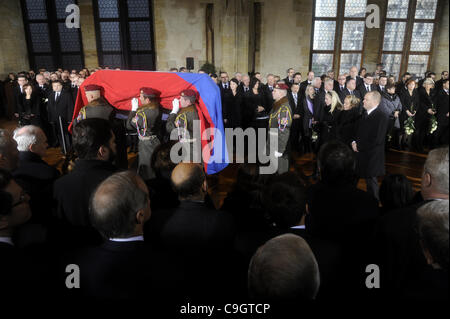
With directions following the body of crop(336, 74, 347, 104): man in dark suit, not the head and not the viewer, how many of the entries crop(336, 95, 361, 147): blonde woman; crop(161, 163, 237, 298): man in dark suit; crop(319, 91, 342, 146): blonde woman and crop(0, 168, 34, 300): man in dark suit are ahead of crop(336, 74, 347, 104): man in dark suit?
4

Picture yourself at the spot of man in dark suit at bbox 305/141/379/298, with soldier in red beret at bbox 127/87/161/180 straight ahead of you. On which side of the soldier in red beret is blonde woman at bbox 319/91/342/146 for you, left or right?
right

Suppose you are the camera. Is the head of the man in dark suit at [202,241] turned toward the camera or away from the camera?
away from the camera

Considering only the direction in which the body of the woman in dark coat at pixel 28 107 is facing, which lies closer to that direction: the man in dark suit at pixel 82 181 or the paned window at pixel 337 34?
the man in dark suit

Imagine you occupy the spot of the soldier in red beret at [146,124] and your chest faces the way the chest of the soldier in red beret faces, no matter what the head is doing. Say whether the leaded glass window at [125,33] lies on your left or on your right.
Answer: on your right

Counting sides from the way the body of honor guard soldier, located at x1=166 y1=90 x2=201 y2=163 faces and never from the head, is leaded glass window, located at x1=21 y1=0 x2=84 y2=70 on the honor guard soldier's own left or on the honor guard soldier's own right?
on the honor guard soldier's own right

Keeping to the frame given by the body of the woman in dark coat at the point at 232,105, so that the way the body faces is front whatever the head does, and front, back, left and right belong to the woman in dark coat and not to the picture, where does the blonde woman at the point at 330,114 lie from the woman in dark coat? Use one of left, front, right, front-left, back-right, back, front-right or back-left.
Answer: front-left

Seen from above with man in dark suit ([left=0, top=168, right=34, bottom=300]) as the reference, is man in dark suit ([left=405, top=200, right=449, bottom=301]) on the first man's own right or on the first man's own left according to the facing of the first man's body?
on the first man's own right

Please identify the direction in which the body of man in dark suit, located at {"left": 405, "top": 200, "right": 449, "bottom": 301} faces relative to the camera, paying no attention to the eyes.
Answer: away from the camera

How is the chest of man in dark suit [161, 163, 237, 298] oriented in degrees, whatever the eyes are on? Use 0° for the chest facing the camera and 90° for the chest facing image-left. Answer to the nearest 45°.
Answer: approximately 180°

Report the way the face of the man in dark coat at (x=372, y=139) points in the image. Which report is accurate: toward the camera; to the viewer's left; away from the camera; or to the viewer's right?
to the viewer's left

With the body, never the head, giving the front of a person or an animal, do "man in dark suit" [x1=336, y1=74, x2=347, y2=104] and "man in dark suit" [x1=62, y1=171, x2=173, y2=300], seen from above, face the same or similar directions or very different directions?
very different directions

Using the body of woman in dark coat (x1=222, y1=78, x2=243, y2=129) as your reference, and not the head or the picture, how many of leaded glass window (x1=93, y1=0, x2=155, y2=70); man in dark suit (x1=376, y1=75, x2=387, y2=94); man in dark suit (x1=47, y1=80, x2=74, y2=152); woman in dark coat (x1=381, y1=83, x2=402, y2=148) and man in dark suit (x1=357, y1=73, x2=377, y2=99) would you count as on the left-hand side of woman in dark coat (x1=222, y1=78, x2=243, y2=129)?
3
